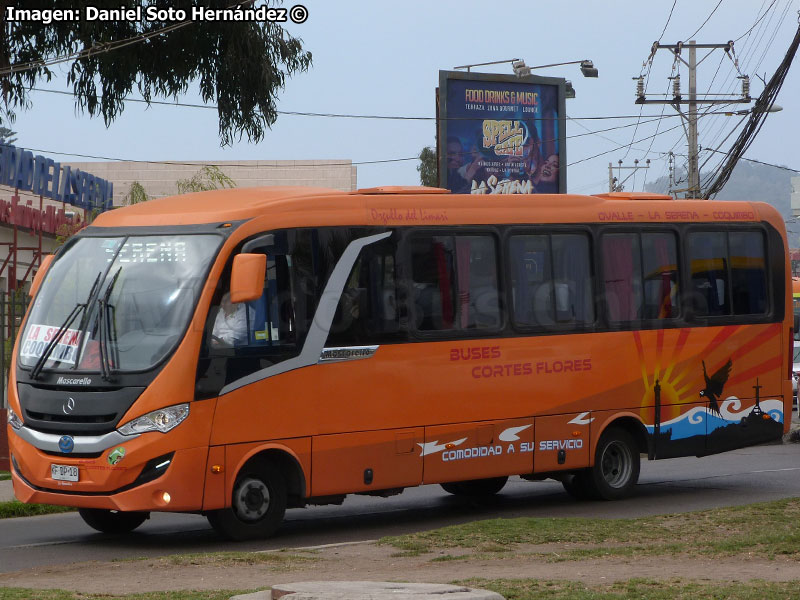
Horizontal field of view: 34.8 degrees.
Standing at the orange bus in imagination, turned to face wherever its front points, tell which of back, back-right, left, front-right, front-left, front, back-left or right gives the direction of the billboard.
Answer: back-right

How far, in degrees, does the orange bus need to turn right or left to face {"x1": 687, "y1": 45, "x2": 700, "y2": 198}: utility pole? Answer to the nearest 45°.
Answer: approximately 135° to its right

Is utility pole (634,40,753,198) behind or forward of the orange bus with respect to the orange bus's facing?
behind

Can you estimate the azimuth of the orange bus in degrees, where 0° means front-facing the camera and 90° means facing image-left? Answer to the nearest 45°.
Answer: approximately 45°

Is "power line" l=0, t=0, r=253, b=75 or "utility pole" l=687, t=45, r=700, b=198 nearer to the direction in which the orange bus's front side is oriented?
the power line

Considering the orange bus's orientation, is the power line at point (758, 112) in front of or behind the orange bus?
behind
